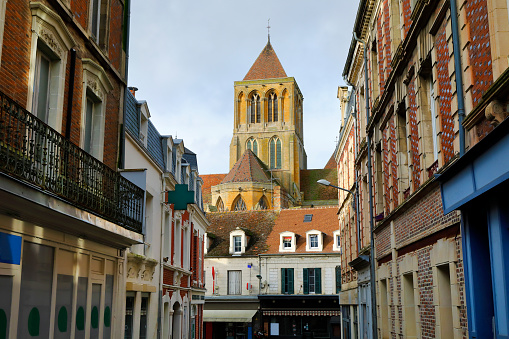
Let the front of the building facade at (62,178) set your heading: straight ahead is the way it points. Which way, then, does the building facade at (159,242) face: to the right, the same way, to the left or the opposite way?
the same way

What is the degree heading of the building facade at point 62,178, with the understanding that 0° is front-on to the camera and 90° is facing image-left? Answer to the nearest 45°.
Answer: approximately 315°

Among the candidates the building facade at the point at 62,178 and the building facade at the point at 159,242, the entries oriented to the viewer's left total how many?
0

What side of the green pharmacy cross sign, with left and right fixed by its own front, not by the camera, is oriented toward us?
front

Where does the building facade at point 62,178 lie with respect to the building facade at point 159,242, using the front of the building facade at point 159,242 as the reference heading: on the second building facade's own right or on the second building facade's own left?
on the second building facade's own right

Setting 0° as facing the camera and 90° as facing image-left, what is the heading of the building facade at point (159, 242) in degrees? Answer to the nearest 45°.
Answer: approximately 315°

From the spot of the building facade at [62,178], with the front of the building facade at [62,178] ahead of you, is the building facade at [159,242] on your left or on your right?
on your left
